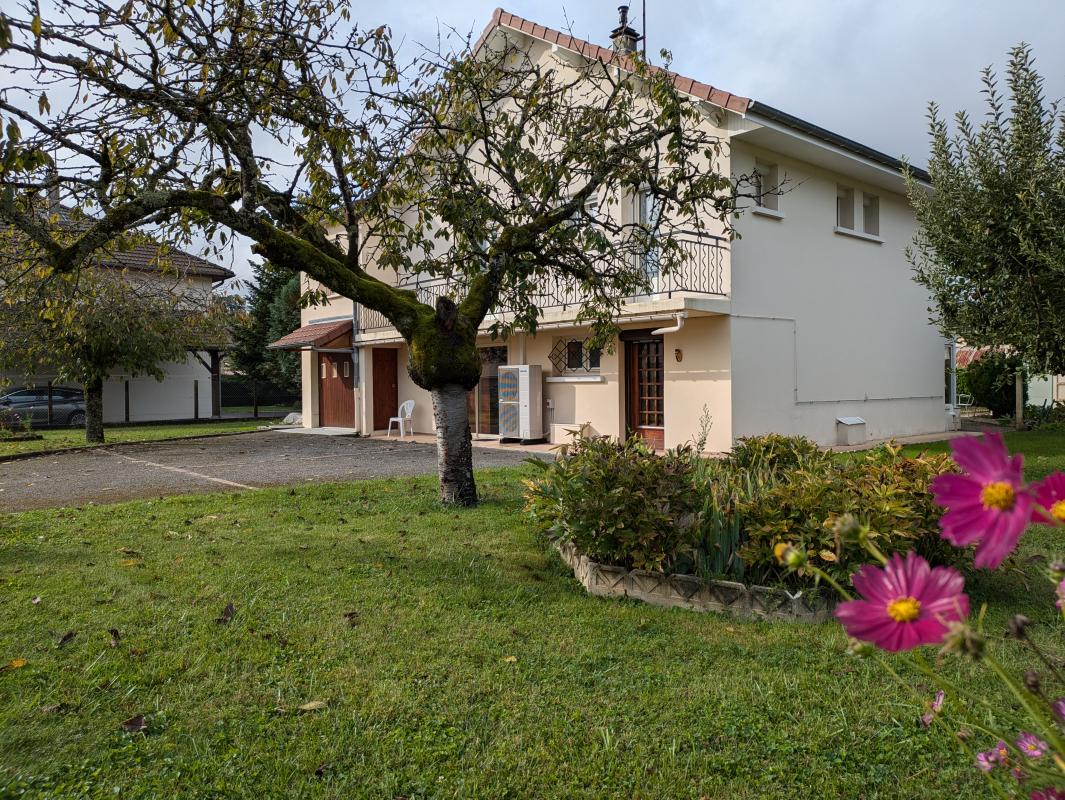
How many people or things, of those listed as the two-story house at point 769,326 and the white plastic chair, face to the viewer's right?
0

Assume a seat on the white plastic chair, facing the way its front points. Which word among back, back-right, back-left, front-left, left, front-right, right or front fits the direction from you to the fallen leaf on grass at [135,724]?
front-left

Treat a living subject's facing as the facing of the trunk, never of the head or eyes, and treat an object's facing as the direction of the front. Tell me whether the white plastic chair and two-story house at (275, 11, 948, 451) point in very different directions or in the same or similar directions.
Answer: same or similar directions

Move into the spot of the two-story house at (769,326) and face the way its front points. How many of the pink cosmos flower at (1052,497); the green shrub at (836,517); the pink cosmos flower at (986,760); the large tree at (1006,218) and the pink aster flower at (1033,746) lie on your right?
0

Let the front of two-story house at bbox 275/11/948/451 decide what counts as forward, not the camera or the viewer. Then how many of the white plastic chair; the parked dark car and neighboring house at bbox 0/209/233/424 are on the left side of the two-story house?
0

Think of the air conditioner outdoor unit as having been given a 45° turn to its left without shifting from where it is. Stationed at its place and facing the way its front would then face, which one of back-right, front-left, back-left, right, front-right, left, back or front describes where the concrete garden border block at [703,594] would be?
front

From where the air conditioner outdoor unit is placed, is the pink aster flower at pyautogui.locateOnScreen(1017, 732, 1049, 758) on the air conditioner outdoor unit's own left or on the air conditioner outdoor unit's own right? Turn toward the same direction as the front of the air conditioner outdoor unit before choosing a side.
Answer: on the air conditioner outdoor unit's own left

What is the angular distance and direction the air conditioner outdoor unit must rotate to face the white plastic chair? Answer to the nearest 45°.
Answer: approximately 90° to its right

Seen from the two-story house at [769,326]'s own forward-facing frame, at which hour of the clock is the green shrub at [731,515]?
The green shrub is roughly at 11 o'clock from the two-story house.

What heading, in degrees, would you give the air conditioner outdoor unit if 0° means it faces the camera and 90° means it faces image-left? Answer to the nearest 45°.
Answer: approximately 45°

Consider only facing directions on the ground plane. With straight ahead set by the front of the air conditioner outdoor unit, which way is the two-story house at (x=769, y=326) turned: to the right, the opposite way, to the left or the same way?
the same way

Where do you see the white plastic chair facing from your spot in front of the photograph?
facing the viewer and to the left of the viewer

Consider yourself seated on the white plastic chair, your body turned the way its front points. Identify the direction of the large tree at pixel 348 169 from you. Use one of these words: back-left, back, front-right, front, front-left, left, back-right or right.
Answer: front-left

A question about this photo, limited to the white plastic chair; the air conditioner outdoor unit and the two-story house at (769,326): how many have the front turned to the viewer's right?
0

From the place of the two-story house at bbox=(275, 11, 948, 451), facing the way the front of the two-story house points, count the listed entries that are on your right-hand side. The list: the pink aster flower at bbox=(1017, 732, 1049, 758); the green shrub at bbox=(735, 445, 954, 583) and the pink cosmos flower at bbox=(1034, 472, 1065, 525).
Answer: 0

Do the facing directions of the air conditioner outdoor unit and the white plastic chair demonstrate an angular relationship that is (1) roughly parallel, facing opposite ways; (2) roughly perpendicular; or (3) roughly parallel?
roughly parallel

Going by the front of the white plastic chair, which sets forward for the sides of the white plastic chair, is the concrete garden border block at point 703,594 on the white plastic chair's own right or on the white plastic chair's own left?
on the white plastic chair's own left

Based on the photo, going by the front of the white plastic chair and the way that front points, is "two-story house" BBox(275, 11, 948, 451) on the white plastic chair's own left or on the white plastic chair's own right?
on the white plastic chair's own left

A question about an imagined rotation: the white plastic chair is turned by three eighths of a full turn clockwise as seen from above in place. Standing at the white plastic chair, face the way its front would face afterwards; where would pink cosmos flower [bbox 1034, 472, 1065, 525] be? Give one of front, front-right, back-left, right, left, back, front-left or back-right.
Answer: back

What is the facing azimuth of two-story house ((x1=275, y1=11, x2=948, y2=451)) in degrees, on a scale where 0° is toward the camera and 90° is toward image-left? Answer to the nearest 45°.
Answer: approximately 45°
